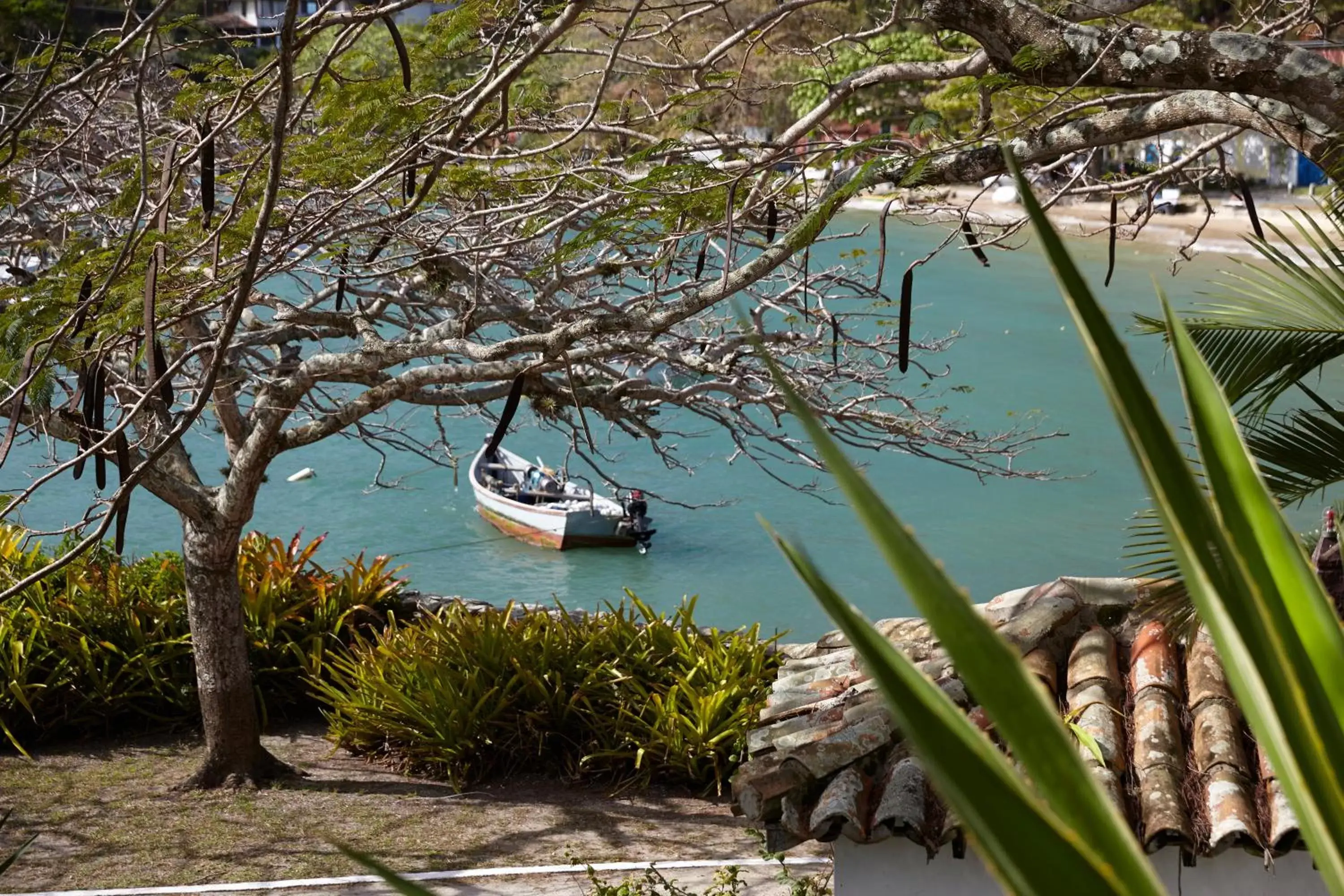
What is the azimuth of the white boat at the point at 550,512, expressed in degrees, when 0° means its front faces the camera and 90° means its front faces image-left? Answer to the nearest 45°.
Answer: approximately 135°

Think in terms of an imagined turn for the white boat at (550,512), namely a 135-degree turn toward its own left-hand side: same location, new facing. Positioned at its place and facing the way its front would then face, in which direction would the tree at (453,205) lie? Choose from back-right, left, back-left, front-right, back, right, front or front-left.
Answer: front

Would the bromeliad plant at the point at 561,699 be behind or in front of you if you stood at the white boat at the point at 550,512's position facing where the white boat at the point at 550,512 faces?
behind

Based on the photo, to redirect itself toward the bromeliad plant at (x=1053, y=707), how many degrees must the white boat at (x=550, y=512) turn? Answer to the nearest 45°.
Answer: approximately 135° to its left
